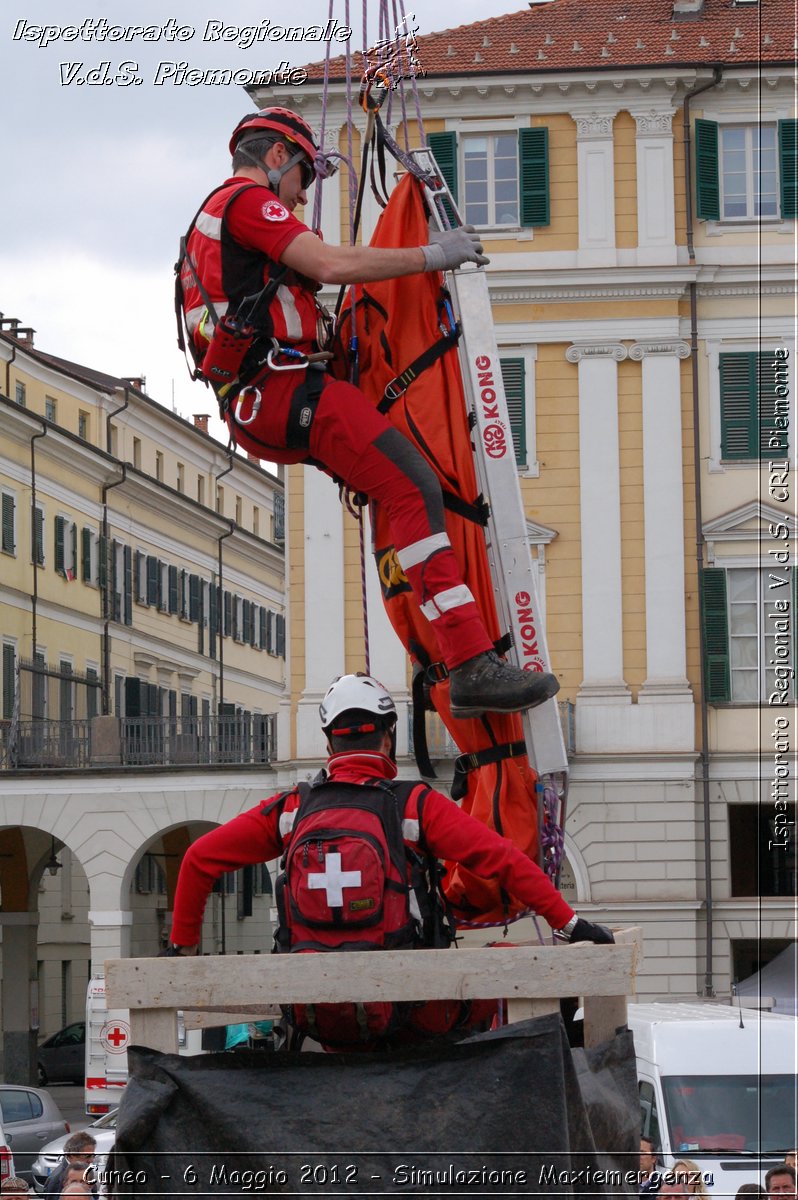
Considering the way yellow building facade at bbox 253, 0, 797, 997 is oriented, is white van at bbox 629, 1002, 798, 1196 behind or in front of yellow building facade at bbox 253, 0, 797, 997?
in front

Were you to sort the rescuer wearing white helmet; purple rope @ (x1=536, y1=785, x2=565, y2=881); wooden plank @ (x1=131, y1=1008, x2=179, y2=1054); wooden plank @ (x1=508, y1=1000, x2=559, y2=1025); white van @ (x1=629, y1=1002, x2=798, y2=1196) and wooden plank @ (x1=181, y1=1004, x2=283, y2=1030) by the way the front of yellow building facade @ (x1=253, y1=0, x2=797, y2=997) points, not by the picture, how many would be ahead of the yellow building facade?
6

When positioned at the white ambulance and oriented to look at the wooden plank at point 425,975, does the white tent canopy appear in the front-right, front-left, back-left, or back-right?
front-left

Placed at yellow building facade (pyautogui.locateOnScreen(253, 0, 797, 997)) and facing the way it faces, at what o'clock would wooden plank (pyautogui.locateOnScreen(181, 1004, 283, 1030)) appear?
The wooden plank is roughly at 12 o'clock from the yellow building facade.

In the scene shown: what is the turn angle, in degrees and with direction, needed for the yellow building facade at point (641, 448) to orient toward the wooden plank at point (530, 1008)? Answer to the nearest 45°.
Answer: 0° — it already faces it

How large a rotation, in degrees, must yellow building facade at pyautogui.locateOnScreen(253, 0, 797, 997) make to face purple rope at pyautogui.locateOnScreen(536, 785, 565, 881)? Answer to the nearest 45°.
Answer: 0° — it already faces it

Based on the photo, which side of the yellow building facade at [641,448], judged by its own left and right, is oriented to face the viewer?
front

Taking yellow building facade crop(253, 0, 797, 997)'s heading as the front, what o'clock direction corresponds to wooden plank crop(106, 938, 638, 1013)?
The wooden plank is roughly at 12 o'clock from the yellow building facade.

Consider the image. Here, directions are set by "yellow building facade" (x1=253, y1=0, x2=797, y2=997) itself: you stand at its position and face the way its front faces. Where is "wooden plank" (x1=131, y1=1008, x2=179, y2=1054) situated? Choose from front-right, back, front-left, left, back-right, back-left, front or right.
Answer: front

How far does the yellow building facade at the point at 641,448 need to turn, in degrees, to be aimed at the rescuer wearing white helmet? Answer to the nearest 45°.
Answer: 0° — it already faces them
